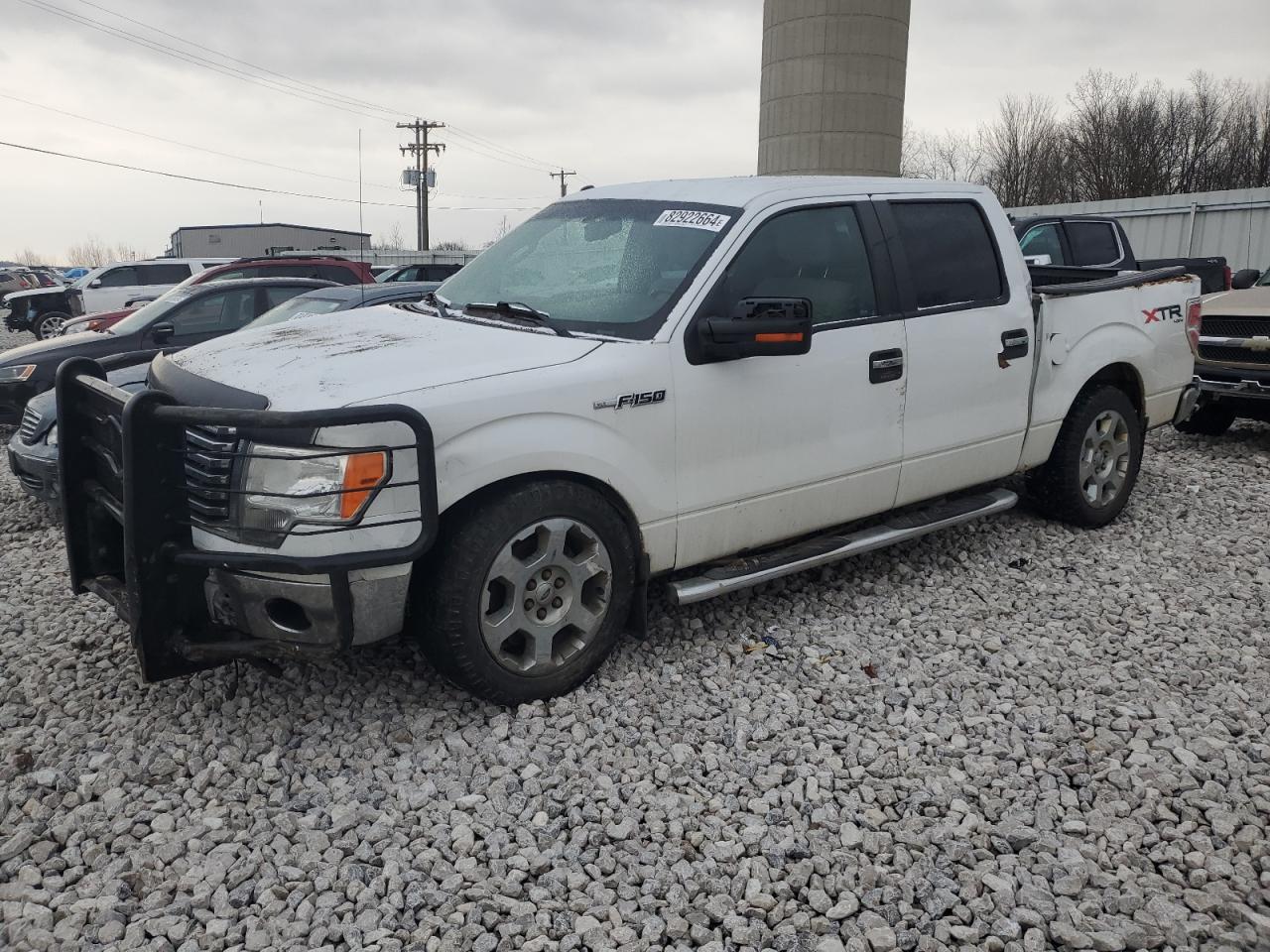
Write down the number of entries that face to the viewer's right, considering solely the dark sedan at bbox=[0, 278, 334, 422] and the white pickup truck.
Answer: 0

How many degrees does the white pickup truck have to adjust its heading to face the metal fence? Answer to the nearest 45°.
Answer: approximately 180°

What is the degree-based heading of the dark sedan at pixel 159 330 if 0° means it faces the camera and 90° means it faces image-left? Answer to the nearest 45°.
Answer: approximately 45°

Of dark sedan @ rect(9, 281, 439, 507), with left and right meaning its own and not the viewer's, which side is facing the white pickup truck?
left

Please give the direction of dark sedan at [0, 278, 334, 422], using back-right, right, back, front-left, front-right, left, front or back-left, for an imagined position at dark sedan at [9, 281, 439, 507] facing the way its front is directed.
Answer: back-right

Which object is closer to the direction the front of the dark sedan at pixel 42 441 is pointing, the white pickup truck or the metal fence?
the white pickup truck

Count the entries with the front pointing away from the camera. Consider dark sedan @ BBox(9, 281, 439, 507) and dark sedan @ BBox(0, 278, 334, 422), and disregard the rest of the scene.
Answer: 0

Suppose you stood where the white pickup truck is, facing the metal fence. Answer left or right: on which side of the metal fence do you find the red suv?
left

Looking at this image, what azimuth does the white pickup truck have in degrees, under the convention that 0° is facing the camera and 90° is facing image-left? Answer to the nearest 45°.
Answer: approximately 45°

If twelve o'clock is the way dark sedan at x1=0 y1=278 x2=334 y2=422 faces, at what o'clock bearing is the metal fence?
The metal fence is roughly at 7 o'clock from the dark sedan.

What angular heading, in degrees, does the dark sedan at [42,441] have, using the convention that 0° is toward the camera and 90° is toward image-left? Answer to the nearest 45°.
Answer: approximately 45°
